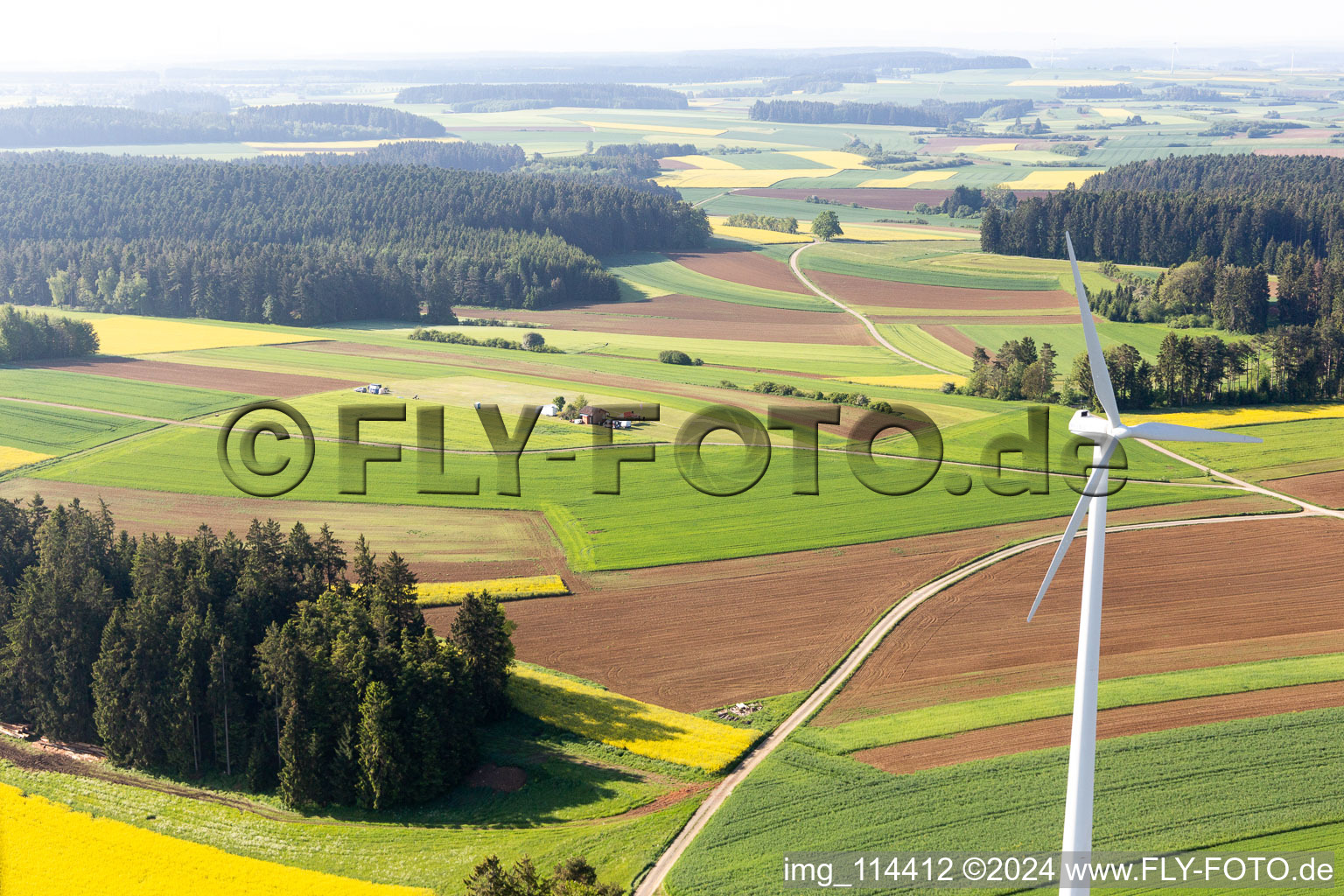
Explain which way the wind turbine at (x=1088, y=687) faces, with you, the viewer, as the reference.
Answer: facing the viewer and to the right of the viewer
